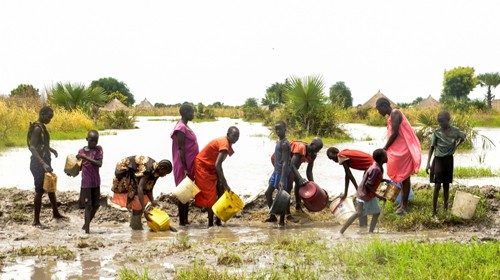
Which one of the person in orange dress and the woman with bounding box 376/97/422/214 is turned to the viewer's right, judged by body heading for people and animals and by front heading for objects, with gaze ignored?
the person in orange dress

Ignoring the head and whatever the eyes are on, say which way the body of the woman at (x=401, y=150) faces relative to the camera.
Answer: to the viewer's left

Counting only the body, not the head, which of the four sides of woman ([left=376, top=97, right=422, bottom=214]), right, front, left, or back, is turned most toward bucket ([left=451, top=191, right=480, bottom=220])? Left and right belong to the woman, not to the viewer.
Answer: back

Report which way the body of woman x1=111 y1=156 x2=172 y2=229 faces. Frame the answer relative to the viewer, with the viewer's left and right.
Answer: facing to the right of the viewer

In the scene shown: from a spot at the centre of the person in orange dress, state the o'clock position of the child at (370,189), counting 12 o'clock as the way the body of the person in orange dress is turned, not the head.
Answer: The child is roughly at 1 o'clock from the person in orange dress.

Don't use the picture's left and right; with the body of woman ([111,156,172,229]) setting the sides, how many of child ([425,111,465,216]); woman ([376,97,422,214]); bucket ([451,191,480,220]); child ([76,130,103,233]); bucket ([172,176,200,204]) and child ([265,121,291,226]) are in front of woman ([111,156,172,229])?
5

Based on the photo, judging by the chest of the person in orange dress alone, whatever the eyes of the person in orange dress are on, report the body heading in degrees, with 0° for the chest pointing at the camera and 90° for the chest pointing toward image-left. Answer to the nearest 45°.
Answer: approximately 270°

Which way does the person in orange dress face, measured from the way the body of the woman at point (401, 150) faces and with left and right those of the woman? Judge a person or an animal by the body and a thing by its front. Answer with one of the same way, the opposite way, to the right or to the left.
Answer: the opposite way

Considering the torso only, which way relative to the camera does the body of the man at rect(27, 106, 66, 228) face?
to the viewer's right

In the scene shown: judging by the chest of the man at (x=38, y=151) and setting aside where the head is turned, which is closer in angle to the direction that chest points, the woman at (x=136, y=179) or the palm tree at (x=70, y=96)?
the woman
